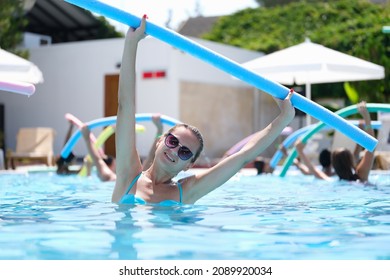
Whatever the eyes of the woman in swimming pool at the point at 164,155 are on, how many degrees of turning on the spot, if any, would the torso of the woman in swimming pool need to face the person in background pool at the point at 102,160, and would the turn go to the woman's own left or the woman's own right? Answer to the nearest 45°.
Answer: approximately 180°

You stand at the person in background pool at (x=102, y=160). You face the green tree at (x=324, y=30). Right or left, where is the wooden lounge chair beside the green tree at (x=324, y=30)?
left

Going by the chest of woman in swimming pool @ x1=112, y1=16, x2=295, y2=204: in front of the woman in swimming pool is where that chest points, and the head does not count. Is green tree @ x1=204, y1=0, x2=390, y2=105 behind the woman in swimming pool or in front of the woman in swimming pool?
behind

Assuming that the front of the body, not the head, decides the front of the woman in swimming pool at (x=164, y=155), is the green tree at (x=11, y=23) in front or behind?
behind

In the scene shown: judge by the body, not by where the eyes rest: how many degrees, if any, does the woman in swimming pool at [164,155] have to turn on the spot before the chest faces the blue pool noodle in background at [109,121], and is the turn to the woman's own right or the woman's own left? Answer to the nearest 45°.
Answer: approximately 180°

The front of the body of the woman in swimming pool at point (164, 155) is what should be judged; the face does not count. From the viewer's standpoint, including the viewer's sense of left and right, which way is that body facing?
facing the viewer

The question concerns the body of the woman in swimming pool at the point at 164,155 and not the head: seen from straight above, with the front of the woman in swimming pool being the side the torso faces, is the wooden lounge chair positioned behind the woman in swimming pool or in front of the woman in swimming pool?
behind
